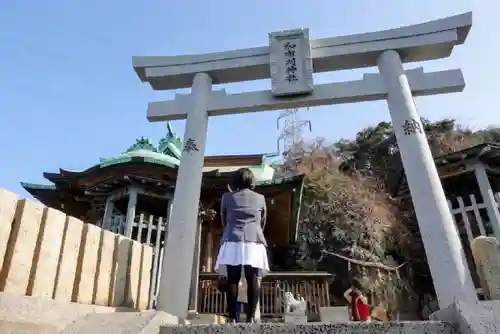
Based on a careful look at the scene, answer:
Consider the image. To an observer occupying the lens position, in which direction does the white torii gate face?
facing the viewer

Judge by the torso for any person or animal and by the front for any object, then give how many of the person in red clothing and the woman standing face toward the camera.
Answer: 0

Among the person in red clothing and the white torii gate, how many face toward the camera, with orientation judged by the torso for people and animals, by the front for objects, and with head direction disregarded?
1

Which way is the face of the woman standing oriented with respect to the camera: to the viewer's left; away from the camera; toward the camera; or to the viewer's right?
away from the camera

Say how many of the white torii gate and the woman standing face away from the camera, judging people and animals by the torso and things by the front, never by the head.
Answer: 1

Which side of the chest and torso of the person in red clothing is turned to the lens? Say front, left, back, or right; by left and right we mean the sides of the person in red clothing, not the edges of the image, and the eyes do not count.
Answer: back

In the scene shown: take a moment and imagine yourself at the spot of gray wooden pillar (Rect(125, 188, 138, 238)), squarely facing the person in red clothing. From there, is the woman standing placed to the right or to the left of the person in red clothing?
right

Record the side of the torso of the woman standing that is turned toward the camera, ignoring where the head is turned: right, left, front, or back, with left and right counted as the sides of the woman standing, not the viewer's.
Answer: back

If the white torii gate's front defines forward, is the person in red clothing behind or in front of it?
behind

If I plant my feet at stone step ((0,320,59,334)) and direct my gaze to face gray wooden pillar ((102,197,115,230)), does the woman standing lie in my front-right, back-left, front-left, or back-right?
front-right

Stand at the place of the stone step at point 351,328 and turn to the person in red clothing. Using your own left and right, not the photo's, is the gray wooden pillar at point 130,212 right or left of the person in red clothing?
left

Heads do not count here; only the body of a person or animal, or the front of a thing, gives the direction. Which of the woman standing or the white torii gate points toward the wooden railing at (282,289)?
the woman standing

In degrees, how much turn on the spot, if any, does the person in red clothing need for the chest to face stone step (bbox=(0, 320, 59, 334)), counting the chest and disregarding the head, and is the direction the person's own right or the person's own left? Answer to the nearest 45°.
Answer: approximately 180°

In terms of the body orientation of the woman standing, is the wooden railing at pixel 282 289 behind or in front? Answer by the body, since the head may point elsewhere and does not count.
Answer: in front

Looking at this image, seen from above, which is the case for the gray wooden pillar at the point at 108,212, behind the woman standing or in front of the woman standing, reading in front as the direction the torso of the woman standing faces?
in front
